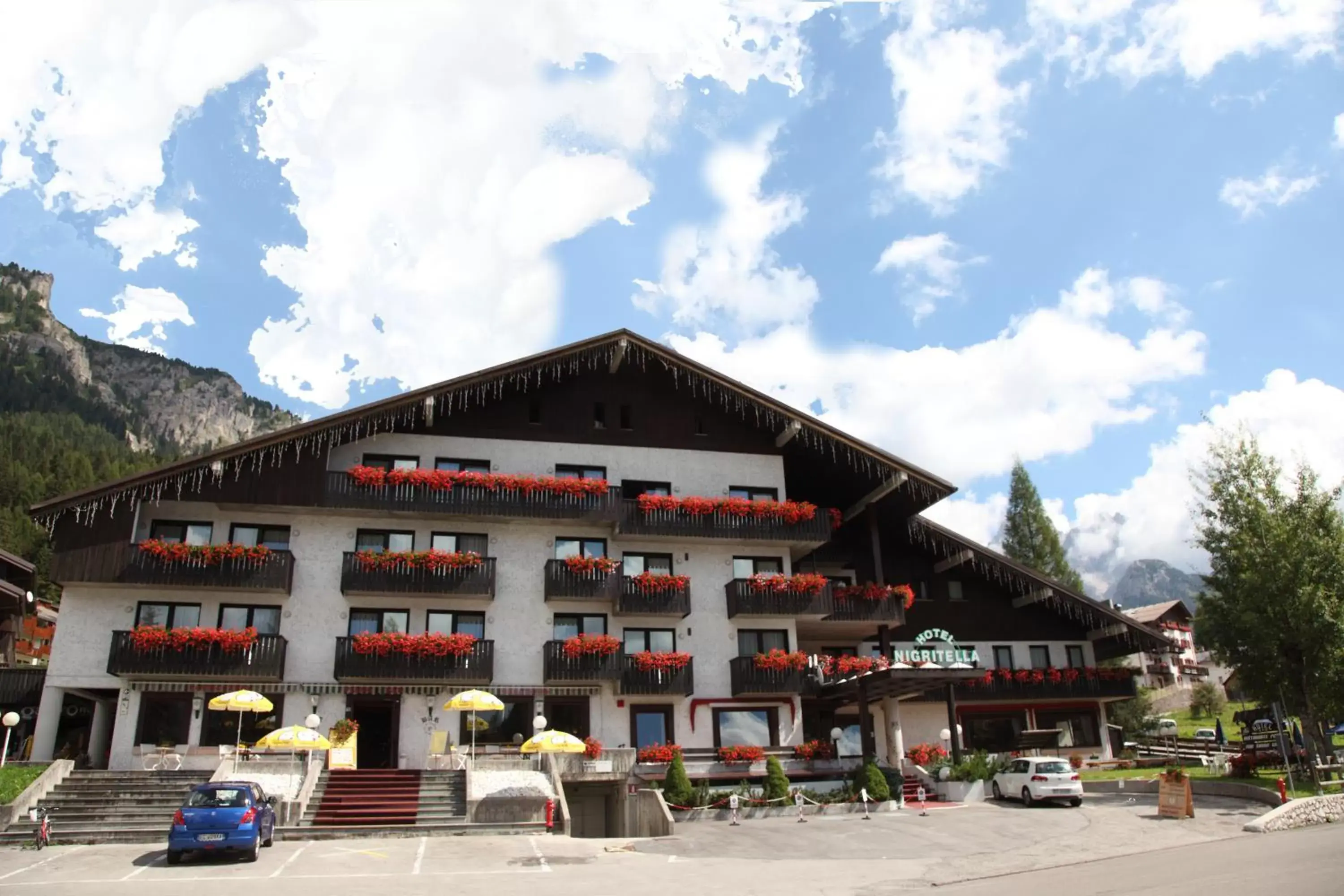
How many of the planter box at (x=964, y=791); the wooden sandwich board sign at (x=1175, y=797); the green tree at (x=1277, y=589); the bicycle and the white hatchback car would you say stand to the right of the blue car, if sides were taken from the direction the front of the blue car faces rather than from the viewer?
4

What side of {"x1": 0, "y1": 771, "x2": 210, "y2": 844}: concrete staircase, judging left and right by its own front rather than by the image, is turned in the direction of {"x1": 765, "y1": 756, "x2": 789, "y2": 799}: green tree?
left

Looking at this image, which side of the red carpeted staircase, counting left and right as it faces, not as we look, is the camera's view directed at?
front

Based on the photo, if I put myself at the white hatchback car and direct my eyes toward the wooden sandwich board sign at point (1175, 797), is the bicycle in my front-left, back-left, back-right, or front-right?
back-right

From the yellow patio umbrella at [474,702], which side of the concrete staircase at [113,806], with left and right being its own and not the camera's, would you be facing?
left

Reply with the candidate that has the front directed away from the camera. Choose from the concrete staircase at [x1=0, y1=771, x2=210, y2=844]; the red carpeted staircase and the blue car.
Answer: the blue car

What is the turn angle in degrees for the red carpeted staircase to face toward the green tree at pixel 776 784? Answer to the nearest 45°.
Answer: approximately 90° to its left

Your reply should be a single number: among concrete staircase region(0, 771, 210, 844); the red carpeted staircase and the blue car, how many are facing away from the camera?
1

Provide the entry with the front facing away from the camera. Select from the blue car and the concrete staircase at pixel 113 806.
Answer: the blue car

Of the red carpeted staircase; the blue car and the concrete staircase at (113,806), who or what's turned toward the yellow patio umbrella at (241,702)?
the blue car

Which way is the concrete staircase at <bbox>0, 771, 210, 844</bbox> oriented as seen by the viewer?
toward the camera

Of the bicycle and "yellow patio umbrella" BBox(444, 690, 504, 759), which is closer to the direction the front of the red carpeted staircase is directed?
the bicycle

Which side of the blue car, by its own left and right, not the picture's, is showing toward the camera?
back

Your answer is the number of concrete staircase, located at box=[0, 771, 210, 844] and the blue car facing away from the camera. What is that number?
1

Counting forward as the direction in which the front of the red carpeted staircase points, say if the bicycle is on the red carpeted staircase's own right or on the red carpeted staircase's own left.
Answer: on the red carpeted staircase's own right
